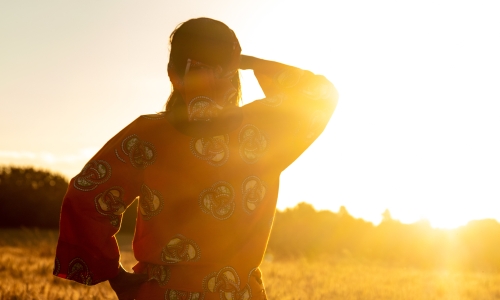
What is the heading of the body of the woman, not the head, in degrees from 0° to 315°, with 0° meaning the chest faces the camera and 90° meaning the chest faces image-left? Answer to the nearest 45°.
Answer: approximately 180°
